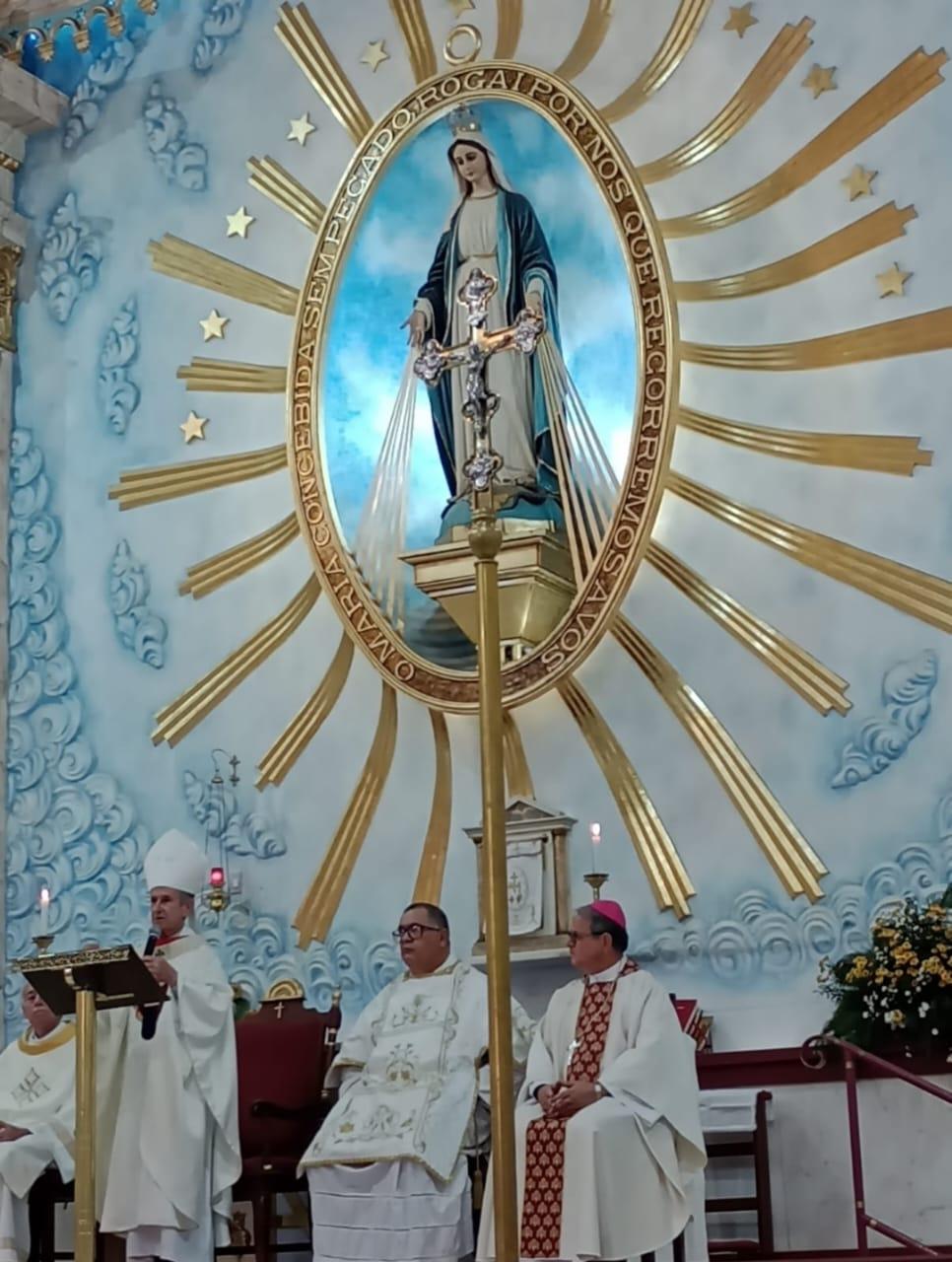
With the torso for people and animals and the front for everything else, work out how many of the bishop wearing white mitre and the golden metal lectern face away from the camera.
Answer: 0

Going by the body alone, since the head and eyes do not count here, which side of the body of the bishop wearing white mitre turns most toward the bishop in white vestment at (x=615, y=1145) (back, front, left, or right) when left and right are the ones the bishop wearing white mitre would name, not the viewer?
left

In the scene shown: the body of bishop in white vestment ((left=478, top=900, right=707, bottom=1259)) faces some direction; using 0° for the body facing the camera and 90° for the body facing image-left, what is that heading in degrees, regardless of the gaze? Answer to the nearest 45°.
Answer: approximately 45°

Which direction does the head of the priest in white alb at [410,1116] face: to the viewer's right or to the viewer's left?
to the viewer's left

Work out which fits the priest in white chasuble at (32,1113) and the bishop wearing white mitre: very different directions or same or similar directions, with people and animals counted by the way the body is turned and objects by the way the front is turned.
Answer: same or similar directions

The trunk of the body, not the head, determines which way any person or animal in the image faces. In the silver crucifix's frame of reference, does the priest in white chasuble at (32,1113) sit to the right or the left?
on its right

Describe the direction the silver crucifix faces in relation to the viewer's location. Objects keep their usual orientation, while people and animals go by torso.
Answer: facing the viewer and to the left of the viewer

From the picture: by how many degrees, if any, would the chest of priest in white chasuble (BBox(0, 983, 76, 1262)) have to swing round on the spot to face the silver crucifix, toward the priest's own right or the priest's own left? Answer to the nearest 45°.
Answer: approximately 45° to the priest's own left

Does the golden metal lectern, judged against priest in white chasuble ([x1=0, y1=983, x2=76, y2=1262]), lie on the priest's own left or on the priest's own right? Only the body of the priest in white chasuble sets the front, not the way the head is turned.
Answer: on the priest's own left

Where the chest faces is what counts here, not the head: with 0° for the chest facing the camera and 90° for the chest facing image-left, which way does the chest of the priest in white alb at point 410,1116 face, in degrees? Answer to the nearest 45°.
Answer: approximately 45°

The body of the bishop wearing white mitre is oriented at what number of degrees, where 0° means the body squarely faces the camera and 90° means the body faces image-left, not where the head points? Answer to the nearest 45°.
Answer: approximately 45°

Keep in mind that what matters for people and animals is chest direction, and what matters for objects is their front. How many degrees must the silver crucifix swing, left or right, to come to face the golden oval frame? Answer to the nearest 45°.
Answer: approximately 135° to its right
